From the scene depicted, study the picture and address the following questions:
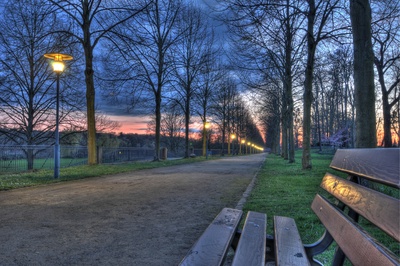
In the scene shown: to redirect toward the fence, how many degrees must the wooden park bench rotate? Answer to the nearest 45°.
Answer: approximately 45° to its right

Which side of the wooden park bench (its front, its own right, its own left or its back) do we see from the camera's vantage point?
left
